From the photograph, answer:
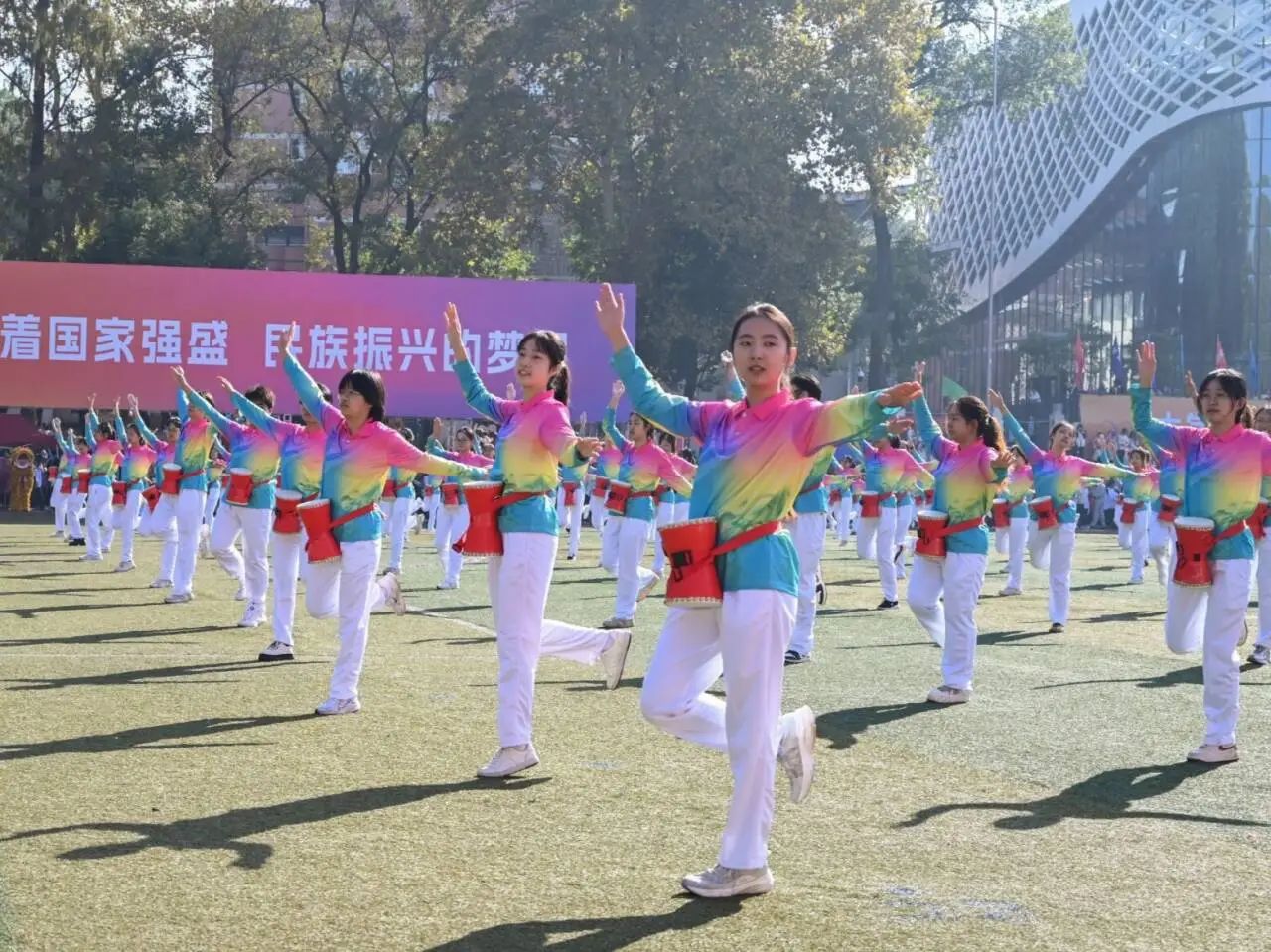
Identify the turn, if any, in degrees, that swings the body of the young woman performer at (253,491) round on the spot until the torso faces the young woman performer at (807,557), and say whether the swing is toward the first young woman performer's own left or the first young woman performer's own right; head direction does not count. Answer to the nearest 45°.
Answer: approximately 90° to the first young woman performer's own left

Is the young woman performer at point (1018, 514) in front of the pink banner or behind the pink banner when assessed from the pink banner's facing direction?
in front

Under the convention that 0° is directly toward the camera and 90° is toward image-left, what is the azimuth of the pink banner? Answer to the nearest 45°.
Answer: approximately 0°

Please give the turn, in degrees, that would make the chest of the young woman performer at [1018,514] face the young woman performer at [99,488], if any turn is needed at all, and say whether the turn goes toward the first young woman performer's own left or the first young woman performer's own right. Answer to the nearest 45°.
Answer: approximately 45° to the first young woman performer's own right

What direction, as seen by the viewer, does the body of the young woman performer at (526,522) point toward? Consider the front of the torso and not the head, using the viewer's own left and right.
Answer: facing the viewer and to the left of the viewer

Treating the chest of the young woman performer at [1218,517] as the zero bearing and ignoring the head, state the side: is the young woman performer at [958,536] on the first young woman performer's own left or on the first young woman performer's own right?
on the first young woman performer's own right

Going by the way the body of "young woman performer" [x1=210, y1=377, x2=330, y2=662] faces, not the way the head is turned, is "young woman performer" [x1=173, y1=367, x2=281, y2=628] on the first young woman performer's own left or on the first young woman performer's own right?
on the first young woman performer's own right

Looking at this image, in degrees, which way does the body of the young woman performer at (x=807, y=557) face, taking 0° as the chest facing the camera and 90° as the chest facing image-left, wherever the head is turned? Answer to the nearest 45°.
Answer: approximately 45°

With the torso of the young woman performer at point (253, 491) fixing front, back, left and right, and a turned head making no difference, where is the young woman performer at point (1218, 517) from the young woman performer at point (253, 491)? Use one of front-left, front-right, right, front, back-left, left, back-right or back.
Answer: left

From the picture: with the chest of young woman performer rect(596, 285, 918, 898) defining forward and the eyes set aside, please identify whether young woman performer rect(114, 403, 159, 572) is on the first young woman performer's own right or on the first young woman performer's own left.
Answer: on the first young woman performer's own right

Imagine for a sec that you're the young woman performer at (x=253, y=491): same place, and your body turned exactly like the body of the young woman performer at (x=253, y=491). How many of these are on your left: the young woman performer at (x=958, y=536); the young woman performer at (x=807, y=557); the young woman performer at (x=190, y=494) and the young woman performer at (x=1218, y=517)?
3
